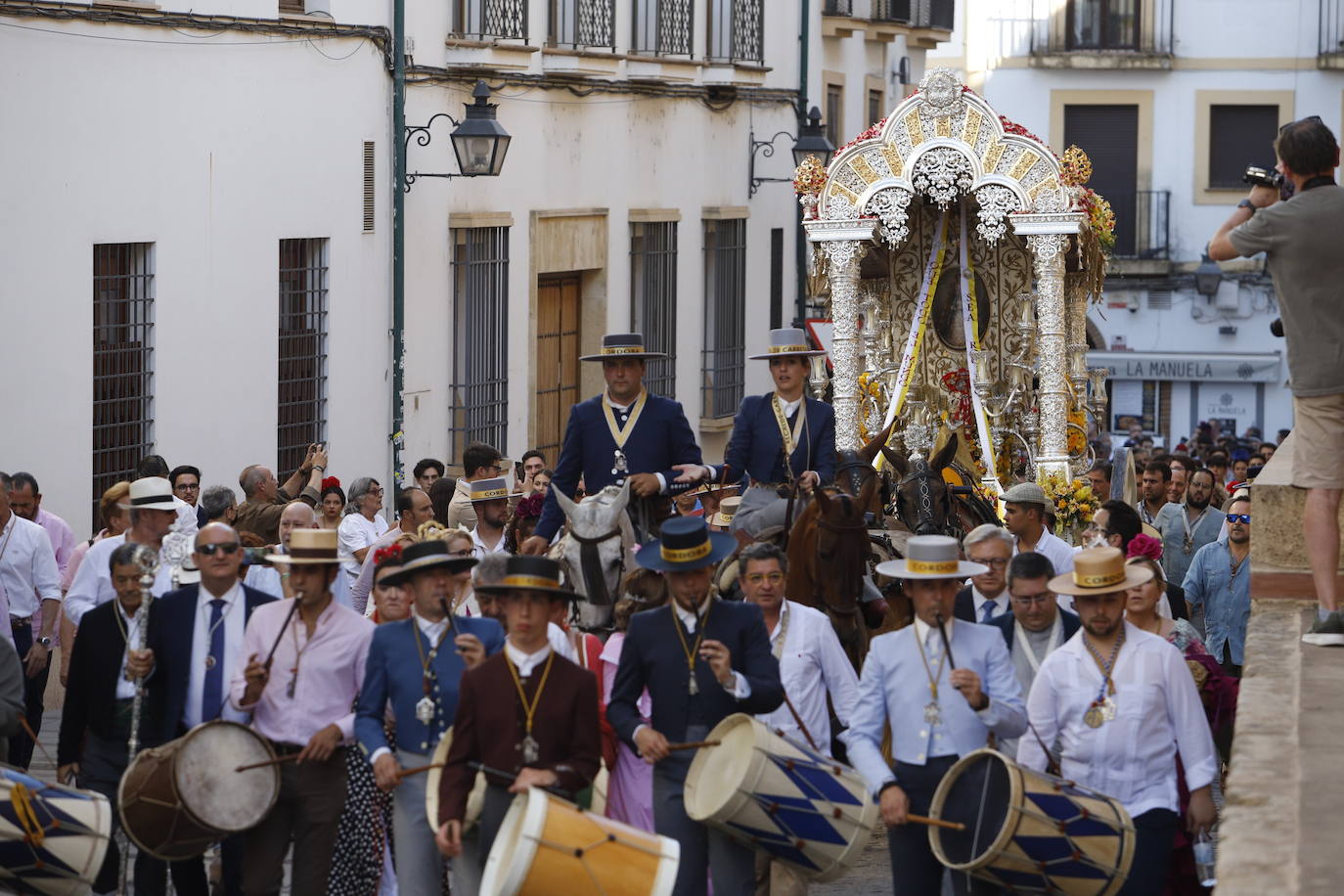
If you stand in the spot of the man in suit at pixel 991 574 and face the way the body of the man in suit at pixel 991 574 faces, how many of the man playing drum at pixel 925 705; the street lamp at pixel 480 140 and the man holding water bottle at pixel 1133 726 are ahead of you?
2

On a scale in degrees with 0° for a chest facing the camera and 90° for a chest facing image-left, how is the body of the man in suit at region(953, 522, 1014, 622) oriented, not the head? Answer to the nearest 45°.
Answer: approximately 0°

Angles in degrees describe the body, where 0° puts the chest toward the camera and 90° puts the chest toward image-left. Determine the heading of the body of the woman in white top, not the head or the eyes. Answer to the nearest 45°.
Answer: approximately 315°

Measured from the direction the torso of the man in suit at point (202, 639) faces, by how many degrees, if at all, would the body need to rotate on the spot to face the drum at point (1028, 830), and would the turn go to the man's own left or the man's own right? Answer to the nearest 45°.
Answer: approximately 45° to the man's own left

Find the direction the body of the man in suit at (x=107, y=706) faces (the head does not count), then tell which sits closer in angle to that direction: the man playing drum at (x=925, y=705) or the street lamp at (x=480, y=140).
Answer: the man playing drum

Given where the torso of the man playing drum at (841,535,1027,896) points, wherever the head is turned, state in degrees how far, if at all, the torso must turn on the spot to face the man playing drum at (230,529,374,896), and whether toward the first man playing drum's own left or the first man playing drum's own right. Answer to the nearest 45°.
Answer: approximately 90° to the first man playing drum's own right

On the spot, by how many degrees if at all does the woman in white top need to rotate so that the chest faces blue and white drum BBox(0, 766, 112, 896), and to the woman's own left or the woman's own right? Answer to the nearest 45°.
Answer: approximately 45° to the woman's own right

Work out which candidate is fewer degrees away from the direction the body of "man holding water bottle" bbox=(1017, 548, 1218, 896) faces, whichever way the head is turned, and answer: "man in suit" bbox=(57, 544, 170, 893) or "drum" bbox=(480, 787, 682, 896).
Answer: the drum
